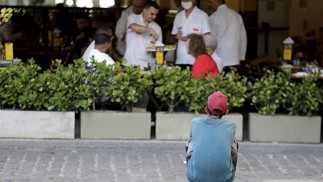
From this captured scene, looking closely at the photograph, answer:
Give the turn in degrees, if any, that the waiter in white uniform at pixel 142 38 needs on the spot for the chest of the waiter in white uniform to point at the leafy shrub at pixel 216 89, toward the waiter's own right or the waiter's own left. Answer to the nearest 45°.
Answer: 0° — they already face it

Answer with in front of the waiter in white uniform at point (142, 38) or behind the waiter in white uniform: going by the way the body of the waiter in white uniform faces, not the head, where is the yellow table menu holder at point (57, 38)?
behind
